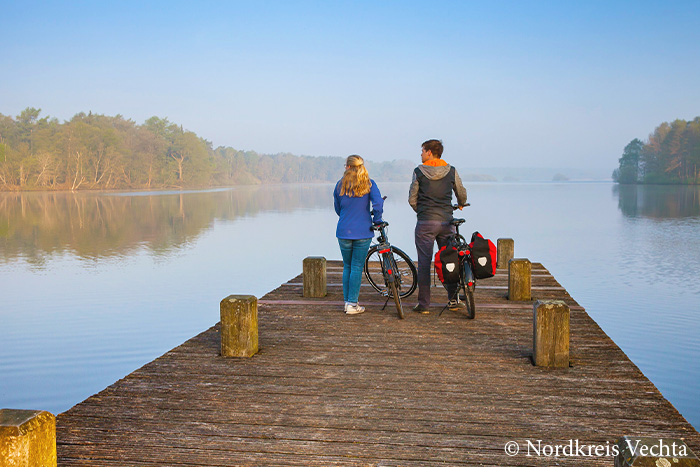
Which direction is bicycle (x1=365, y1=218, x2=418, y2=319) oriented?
away from the camera

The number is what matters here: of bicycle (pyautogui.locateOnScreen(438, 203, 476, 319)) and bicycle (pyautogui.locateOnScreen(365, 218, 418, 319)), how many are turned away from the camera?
2

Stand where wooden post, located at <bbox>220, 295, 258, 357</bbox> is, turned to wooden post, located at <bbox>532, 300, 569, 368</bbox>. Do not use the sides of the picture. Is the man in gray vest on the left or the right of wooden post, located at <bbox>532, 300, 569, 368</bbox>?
left

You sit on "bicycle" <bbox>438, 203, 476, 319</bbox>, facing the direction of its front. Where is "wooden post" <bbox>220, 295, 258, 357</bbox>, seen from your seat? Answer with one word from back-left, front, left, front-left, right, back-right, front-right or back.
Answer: back-left

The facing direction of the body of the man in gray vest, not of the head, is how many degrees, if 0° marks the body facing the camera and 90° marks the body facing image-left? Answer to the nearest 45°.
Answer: approximately 180°

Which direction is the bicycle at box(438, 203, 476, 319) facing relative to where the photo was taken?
away from the camera

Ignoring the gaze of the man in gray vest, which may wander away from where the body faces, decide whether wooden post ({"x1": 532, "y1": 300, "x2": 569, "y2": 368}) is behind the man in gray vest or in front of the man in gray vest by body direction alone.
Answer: behind
